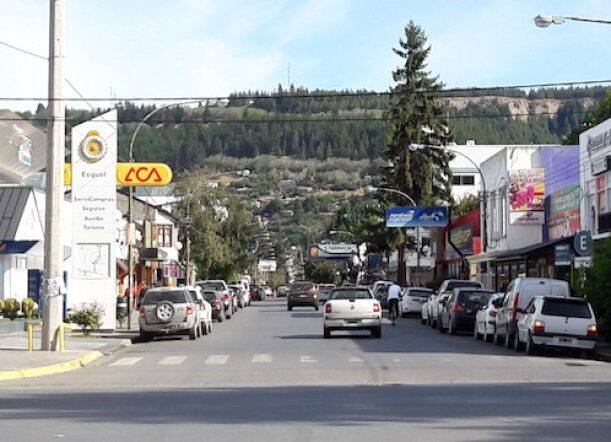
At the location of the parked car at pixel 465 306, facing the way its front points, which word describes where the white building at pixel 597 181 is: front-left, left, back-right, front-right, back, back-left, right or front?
right

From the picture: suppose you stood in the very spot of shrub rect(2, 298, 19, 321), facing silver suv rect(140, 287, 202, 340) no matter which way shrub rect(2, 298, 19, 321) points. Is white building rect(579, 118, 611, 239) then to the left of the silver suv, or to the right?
left

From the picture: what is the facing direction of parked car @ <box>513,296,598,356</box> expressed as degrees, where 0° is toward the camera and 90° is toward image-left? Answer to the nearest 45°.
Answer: approximately 135°

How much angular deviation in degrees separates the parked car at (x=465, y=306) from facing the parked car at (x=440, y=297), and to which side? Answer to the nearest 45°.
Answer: approximately 45° to its right

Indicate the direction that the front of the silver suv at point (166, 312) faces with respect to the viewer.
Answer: facing away from the viewer

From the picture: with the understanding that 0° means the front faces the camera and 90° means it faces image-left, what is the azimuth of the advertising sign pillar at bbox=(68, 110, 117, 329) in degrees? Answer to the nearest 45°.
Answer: approximately 0°

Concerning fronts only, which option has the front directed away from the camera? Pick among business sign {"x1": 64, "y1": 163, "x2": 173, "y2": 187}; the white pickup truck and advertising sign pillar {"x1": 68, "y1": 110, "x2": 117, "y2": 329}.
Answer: the white pickup truck

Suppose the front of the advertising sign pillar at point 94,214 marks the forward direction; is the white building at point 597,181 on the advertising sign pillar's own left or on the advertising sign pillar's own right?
on the advertising sign pillar's own left

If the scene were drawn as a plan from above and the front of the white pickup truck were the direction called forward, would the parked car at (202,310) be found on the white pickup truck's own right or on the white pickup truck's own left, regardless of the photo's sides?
on the white pickup truck's own left

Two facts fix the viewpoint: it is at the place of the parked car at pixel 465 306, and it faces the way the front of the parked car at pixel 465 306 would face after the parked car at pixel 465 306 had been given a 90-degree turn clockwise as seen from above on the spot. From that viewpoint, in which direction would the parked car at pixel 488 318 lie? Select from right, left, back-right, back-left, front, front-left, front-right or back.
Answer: back-right

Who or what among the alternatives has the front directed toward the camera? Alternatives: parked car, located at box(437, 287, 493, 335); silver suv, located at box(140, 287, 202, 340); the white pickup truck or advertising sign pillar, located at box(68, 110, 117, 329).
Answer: the advertising sign pillar

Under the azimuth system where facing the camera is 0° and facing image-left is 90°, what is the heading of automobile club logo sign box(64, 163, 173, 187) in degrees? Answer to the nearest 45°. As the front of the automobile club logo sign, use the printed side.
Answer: approximately 0°

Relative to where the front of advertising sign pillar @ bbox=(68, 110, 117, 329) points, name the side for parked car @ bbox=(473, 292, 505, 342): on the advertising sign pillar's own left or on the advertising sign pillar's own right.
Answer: on the advertising sign pillar's own left

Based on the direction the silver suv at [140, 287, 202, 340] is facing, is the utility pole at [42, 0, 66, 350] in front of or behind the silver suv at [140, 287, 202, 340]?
behind

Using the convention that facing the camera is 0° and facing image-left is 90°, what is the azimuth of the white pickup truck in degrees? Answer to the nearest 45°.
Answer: approximately 180°

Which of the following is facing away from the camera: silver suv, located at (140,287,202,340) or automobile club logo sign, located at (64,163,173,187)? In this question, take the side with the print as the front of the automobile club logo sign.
the silver suv
